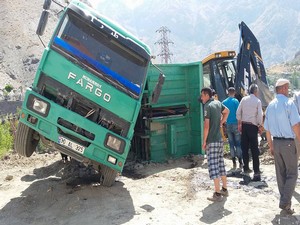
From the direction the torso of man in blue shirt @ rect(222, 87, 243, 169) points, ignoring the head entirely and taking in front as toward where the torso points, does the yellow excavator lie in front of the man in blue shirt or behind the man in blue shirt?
in front

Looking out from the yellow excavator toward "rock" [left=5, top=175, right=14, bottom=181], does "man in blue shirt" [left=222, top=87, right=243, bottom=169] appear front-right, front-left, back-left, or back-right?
front-left

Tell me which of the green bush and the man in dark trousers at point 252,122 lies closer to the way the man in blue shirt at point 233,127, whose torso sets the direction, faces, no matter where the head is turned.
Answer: the green bush

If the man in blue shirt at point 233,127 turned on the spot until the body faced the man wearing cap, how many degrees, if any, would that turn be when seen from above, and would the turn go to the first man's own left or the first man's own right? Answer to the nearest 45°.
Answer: approximately 180°
